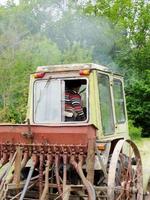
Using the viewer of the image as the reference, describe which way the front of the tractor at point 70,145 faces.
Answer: facing away from the viewer and to the right of the viewer
